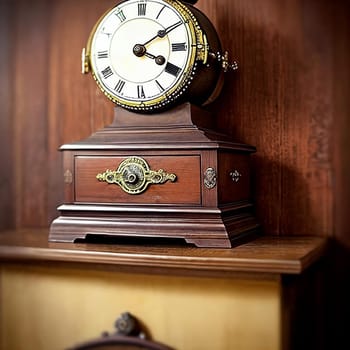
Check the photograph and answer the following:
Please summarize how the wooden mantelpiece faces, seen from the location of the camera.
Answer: facing the viewer
